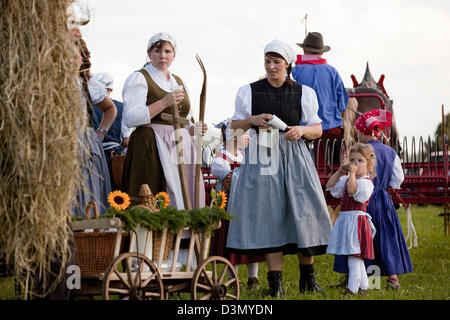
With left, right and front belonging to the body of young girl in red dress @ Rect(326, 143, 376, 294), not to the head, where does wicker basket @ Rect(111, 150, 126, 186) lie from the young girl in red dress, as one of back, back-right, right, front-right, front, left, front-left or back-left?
front-right

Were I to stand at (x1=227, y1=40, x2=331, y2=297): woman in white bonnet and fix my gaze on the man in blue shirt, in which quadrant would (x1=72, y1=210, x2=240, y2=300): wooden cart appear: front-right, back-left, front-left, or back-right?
back-left

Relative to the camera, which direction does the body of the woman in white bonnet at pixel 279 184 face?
toward the camera

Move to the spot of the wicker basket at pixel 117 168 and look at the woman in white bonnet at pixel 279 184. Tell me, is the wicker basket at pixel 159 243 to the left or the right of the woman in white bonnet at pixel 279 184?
right

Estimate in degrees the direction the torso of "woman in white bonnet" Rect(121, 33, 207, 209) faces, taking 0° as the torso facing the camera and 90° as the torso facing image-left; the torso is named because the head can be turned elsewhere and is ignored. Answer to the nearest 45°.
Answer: approximately 315°

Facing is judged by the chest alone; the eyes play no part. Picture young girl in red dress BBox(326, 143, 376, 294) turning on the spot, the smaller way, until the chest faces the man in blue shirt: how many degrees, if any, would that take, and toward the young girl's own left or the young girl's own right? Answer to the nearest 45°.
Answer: approximately 135° to the young girl's own right

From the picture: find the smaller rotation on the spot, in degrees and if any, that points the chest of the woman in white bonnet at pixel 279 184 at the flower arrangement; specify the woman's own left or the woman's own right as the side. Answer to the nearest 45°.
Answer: approximately 45° to the woman's own right

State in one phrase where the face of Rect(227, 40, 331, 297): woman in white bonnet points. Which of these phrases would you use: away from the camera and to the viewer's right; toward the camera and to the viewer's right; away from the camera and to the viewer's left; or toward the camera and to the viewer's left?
toward the camera and to the viewer's left
